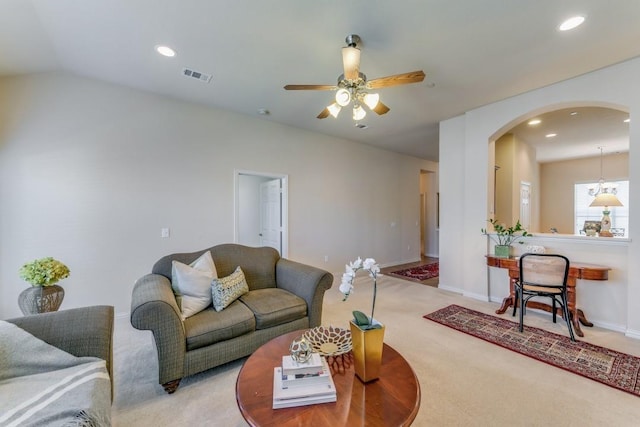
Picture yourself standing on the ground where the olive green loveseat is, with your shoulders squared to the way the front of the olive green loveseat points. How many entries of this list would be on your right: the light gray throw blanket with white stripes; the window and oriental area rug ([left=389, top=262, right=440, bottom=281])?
1

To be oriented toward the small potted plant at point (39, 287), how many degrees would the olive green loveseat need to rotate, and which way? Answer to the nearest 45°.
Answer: approximately 135° to its right

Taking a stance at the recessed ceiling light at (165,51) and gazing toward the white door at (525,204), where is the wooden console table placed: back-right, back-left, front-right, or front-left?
front-right

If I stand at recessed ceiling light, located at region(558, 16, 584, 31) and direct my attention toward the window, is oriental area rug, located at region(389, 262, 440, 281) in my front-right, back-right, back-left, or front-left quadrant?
front-left

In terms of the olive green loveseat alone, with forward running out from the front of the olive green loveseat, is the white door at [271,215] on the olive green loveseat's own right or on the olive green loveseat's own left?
on the olive green loveseat's own left

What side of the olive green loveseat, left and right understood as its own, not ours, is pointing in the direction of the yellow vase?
front

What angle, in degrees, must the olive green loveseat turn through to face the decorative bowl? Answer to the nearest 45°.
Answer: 0° — it already faces it

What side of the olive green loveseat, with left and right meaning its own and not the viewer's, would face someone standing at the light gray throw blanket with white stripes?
right

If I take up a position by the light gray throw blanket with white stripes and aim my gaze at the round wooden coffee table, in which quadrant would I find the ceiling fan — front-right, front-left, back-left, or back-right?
front-left

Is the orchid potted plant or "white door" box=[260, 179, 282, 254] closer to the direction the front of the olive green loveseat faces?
the orchid potted plant

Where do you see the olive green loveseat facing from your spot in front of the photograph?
facing the viewer and to the right of the viewer

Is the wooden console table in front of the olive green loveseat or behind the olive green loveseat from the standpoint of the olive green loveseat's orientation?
in front

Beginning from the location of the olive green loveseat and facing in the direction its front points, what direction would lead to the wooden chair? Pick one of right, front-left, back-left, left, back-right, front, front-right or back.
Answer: front-left
